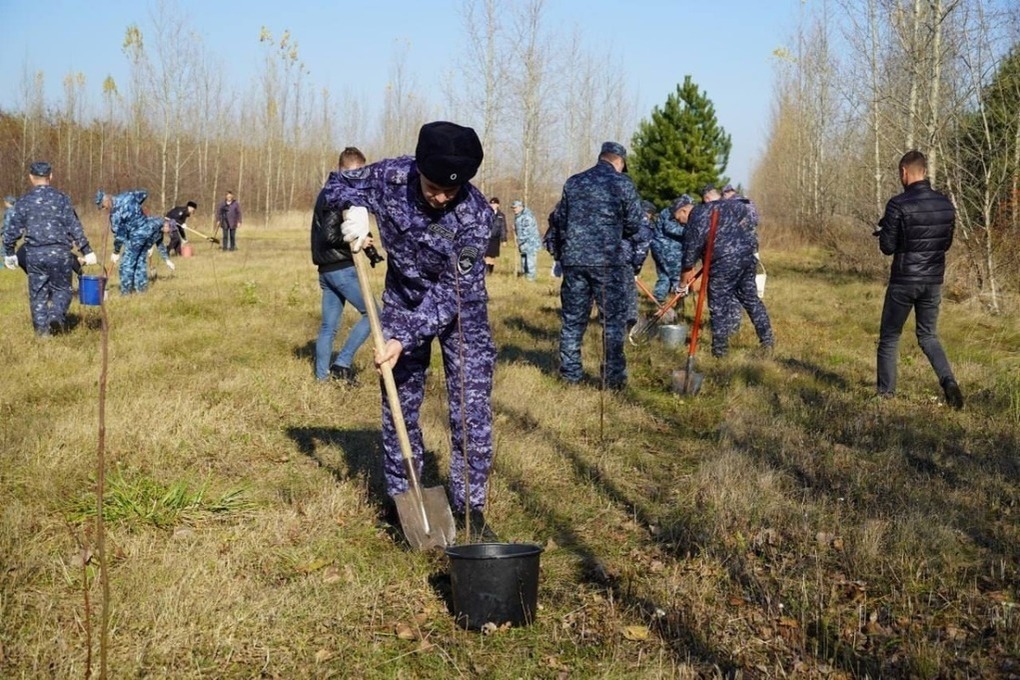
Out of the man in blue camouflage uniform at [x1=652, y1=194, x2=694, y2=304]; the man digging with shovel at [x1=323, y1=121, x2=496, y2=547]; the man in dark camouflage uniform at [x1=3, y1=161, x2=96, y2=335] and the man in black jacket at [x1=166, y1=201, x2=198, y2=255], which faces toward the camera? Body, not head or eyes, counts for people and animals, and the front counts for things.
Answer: the man digging with shovel

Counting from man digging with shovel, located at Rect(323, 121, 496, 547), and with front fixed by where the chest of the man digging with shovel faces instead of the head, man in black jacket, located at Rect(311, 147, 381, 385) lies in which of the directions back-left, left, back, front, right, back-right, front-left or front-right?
back

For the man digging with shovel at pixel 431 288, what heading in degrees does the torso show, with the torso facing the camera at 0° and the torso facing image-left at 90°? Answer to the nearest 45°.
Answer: approximately 0°

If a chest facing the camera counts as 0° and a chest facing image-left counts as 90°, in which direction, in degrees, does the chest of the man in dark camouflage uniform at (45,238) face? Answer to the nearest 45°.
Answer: approximately 180°

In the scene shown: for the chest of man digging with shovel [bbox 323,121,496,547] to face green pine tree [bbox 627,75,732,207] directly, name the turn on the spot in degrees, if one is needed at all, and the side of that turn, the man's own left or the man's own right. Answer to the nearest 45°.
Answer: approximately 180°

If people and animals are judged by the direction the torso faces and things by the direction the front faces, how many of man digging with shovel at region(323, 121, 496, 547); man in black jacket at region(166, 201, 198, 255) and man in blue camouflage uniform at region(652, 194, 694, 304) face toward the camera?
1
